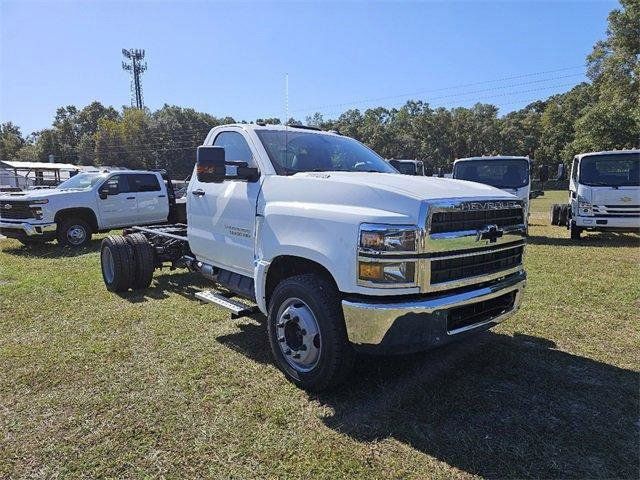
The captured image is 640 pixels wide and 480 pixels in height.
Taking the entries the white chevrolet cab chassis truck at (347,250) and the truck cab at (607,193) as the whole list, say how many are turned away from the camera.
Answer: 0

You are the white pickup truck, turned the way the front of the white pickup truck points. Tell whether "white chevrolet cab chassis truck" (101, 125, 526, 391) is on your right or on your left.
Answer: on your left

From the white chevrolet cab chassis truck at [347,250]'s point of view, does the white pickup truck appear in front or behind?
behind

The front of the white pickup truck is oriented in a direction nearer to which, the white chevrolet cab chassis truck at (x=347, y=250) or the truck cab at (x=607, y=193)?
the white chevrolet cab chassis truck

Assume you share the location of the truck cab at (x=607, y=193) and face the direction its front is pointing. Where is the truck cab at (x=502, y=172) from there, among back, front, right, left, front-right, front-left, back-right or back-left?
right

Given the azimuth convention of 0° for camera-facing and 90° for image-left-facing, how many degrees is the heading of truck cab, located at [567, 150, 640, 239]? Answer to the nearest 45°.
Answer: approximately 0°

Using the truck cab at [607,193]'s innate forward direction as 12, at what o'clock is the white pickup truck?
The white pickup truck is roughly at 2 o'clock from the truck cab.

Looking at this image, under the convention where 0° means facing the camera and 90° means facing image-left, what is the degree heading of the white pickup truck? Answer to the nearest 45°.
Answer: approximately 45°

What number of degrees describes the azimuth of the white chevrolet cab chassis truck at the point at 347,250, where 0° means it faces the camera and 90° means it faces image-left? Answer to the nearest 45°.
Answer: approximately 315°

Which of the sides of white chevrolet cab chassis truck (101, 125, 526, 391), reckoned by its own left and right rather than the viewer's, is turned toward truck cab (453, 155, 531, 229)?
left
